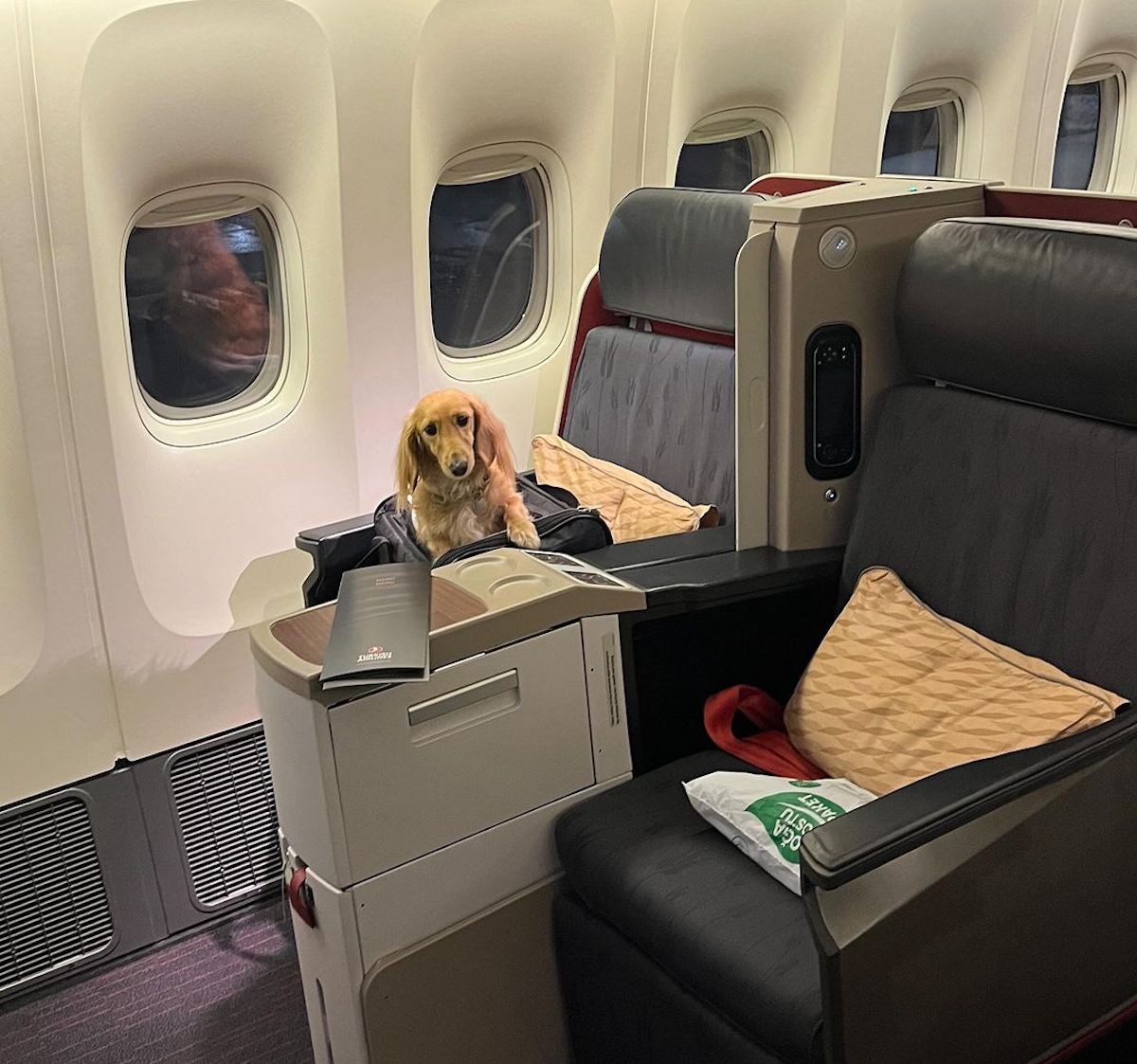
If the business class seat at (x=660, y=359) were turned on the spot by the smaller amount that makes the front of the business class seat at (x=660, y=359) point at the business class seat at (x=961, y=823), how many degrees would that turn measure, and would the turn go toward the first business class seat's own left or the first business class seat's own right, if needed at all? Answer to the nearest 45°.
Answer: approximately 45° to the first business class seat's own left

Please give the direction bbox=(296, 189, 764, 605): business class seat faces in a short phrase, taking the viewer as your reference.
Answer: facing the viewer and to the left of the viewer

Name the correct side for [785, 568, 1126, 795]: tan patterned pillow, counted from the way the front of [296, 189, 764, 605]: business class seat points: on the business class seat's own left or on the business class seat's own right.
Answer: on the business class seat's own left

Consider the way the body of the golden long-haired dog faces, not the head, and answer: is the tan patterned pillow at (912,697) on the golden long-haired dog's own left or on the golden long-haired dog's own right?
on the golden long-haired dog's own left

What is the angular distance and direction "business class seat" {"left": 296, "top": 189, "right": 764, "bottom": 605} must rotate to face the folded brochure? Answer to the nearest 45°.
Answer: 0° — it already faces it

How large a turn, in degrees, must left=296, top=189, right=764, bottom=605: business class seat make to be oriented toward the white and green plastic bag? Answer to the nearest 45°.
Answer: approximately 45° to its left

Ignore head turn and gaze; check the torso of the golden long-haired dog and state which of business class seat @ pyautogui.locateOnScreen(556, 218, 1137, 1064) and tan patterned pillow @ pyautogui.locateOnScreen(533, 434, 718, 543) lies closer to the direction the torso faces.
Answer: the business class seat

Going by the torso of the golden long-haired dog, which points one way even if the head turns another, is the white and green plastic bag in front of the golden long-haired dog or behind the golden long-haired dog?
in front

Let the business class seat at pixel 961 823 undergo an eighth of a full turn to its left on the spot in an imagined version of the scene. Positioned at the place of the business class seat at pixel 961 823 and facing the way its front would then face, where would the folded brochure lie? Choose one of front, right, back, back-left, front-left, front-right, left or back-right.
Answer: right

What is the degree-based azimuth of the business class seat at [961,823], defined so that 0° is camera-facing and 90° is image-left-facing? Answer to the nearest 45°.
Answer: approximately 45°

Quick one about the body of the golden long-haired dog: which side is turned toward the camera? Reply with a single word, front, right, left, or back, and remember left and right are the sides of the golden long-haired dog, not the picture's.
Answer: front
